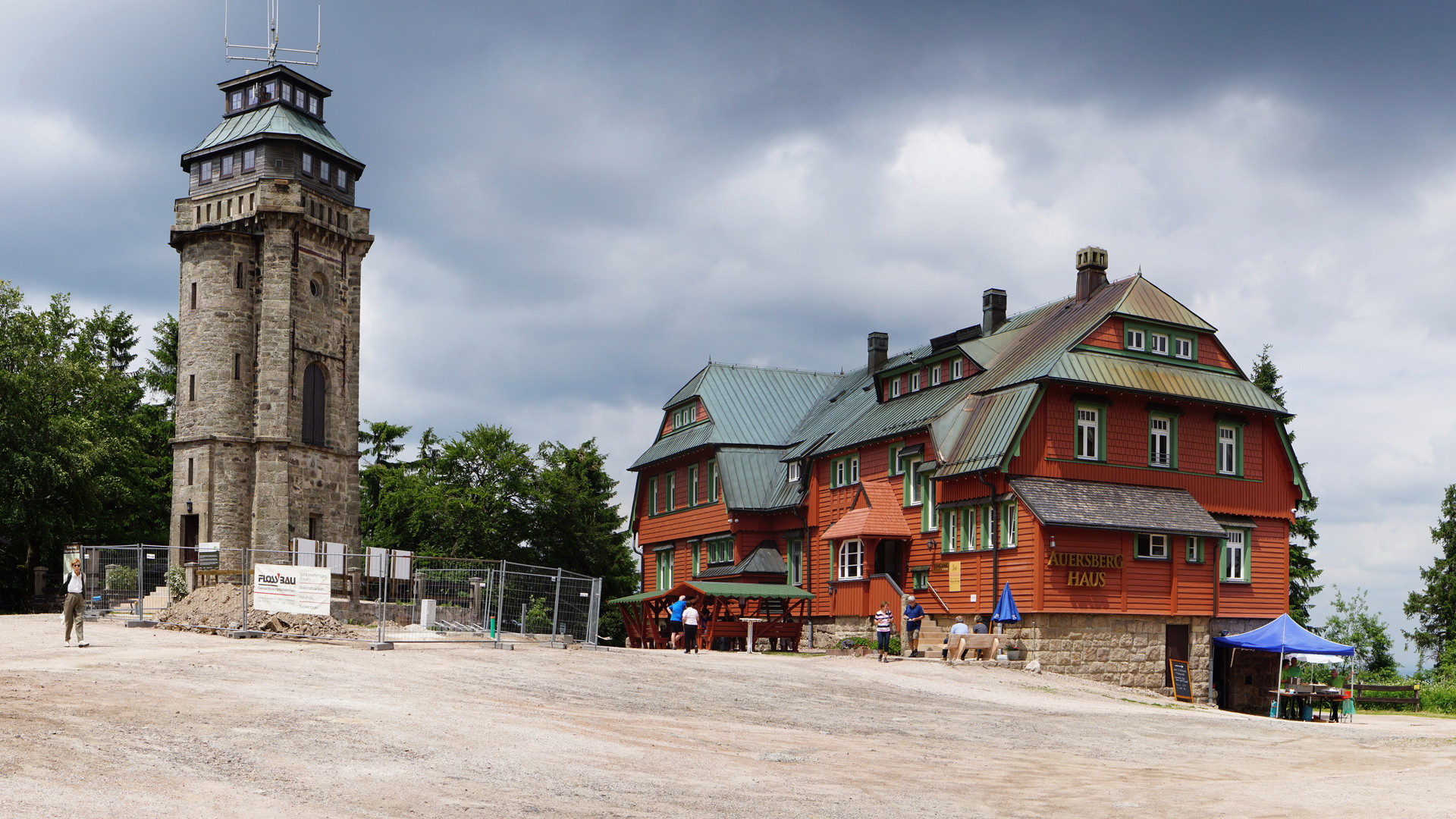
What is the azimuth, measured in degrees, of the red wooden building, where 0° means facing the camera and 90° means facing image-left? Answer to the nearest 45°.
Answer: approximately 45°

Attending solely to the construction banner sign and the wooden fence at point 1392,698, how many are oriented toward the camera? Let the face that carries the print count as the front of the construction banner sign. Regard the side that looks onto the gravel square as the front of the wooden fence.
2

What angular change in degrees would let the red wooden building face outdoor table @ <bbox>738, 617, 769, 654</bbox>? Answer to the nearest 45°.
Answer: approximately 45° to its right

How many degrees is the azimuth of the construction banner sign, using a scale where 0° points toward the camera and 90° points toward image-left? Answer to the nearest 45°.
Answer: approximately 0°
